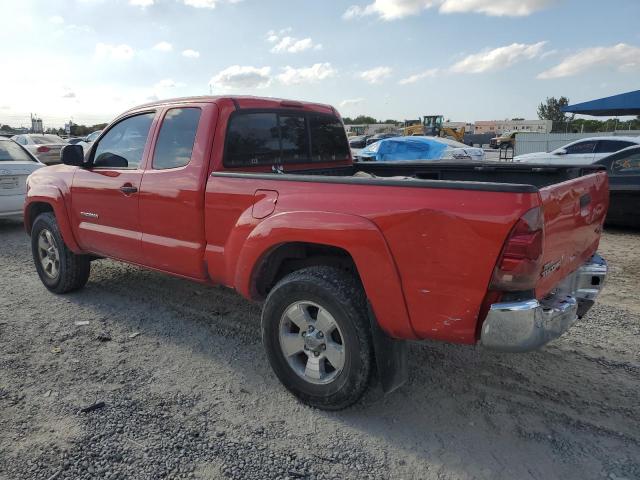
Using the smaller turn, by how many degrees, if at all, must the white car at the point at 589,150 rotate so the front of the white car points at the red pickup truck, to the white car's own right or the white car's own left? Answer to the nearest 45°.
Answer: approximately 90° to the white car's own left

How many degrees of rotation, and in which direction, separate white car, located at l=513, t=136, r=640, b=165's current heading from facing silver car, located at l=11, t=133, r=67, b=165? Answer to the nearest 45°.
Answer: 0° — it already faces it

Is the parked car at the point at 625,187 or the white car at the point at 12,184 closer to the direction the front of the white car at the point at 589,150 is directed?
the white car

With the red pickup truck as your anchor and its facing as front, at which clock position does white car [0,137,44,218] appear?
The white car is roughly at 12 o'clock from the red pickup truck.

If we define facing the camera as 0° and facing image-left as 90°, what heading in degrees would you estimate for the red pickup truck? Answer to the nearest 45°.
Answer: approximately 135°

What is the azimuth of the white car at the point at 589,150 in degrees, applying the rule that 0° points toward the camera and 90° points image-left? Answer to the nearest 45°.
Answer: approximately 90°

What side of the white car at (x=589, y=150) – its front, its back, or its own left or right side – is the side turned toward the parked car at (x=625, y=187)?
left
